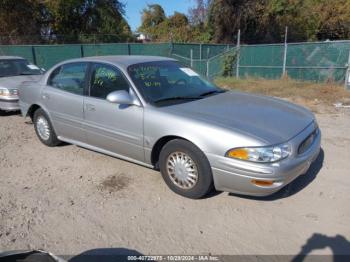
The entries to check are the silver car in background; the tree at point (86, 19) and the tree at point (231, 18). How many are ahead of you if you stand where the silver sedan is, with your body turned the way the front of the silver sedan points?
0

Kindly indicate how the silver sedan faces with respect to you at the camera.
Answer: facing the viewer and to the right of the viewer

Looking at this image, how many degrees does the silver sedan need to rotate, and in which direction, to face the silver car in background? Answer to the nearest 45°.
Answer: approximately 180°

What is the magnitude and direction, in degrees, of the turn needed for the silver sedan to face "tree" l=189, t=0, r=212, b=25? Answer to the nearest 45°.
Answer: approximately 135° to its left

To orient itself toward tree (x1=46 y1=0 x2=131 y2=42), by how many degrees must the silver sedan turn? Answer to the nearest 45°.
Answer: approximately 135° to its left

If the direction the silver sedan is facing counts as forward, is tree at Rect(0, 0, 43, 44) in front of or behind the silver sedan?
behind

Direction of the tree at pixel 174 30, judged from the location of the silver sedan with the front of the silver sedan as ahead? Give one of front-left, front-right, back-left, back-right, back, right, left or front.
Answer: back-left

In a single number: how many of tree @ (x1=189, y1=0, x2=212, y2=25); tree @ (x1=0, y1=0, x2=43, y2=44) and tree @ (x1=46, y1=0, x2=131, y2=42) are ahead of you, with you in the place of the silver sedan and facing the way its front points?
0

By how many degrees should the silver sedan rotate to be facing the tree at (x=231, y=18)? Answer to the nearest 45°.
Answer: approximately 135° to its left

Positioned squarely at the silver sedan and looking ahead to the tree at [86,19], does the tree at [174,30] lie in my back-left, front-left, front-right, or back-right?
front-right

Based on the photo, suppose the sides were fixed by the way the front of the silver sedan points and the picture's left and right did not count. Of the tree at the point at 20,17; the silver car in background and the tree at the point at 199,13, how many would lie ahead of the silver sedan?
0

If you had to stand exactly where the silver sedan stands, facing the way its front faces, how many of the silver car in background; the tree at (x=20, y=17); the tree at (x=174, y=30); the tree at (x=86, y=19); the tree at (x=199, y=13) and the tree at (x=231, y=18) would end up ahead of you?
0
